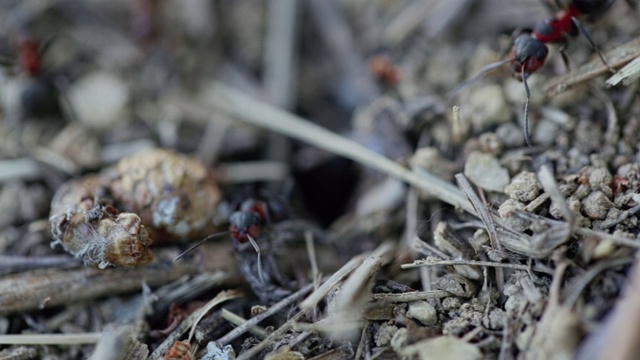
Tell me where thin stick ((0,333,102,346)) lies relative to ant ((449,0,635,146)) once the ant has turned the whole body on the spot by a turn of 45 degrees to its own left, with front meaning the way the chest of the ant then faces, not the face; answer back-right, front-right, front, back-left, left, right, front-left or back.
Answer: front-right

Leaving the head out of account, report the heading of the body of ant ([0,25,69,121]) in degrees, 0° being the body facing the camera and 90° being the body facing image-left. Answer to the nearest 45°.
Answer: approximately 180°

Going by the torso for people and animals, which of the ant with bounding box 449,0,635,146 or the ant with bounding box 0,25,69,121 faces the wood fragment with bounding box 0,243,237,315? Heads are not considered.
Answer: the ant with bounding box 449,0,635,146

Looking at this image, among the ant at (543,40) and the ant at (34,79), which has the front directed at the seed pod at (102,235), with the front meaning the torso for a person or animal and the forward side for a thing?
the ant at (543,40)

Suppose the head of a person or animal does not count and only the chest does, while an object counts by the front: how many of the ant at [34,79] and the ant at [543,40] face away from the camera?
1

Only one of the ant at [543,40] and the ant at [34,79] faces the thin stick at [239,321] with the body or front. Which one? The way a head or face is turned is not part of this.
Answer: the ant at [543,40]

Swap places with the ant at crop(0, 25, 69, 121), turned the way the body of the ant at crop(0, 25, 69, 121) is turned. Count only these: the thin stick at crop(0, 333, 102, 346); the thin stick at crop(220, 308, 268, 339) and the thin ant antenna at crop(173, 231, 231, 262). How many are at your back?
3

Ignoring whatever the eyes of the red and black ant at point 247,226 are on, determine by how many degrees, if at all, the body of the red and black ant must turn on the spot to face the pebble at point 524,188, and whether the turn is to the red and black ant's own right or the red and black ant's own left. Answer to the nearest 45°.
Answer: approximately 90° to the red and black ant's own left

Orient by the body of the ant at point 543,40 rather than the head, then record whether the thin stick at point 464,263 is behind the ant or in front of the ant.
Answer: in front

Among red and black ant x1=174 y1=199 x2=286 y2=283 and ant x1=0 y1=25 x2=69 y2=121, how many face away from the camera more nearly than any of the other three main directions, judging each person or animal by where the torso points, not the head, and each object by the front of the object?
1

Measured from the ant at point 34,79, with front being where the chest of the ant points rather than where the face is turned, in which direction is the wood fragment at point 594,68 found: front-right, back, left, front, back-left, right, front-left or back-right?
back-right

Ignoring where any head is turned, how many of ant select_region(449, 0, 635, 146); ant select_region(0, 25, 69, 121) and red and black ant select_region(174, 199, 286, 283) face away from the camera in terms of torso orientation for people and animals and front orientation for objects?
1

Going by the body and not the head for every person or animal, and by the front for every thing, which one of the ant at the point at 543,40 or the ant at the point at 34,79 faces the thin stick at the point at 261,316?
the ant at the point at 543,40
